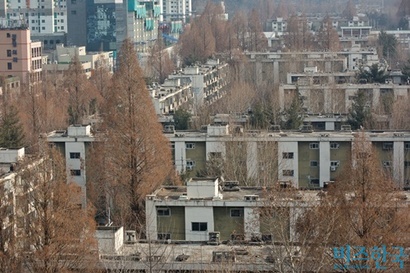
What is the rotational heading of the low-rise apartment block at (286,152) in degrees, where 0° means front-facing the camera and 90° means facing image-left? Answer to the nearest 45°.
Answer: approximately 0°

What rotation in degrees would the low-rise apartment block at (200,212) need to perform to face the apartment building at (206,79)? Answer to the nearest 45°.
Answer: approximately 180°

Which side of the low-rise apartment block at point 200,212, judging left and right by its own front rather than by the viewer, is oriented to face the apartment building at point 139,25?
back

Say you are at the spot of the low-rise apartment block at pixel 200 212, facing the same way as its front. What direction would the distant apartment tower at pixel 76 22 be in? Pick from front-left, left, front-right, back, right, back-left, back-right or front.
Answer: back

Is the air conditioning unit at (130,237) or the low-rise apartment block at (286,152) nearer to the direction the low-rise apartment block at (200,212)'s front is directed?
the air conditioning unit

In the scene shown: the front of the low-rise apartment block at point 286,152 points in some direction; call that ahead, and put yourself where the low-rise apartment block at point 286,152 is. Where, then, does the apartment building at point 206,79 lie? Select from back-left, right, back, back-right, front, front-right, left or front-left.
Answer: back

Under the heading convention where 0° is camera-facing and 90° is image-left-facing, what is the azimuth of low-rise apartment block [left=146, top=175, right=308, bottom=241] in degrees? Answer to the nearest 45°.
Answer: approximately 0°

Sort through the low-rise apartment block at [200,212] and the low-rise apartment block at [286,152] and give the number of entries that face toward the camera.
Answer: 2

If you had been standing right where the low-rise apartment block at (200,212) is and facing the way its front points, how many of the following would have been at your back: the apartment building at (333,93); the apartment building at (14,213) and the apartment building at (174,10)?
2

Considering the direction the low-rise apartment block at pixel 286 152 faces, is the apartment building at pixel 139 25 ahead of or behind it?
behind

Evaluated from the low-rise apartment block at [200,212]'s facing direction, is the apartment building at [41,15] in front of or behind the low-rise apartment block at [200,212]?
behind

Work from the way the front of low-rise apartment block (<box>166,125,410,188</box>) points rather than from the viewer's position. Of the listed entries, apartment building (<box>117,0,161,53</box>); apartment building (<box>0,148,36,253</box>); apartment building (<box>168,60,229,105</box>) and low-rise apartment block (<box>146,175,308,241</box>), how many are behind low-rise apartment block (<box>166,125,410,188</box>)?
2

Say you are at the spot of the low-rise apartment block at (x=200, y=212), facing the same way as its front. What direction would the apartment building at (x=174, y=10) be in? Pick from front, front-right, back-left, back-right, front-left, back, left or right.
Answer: back

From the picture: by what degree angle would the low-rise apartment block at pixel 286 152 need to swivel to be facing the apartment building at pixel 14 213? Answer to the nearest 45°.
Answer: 0° — it already faces it

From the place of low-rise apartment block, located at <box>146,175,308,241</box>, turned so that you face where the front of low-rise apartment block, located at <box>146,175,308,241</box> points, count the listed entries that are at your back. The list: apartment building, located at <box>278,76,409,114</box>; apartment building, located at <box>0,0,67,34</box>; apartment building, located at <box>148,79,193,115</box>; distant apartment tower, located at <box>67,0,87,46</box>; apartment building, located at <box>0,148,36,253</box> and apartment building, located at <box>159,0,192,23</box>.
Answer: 5

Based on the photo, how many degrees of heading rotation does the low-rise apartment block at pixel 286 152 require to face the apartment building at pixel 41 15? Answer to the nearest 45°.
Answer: approximately 180°
